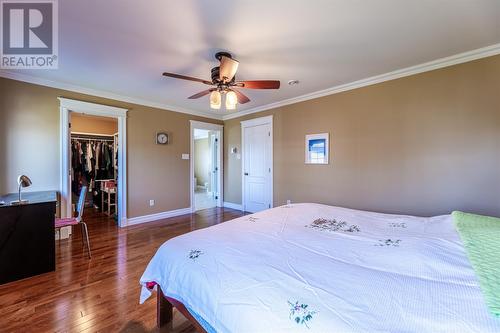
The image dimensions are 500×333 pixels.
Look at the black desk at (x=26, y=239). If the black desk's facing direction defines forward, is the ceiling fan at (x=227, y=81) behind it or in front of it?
in front

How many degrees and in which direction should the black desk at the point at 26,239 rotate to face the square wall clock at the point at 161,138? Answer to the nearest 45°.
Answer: approximately 45° to its left

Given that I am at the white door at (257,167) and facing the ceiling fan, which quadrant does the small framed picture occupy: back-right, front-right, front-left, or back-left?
front-left

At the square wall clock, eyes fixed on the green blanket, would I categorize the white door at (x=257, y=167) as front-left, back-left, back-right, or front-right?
front-left

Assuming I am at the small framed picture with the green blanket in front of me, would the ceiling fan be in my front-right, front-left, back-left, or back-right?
front-right

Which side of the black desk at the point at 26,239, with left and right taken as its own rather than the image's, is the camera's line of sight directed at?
right

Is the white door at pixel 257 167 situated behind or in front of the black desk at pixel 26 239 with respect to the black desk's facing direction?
in front

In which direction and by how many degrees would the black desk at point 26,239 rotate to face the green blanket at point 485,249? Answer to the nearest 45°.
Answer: approximately 45° to its right

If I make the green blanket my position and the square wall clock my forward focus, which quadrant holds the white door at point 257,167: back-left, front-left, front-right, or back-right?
front-right
